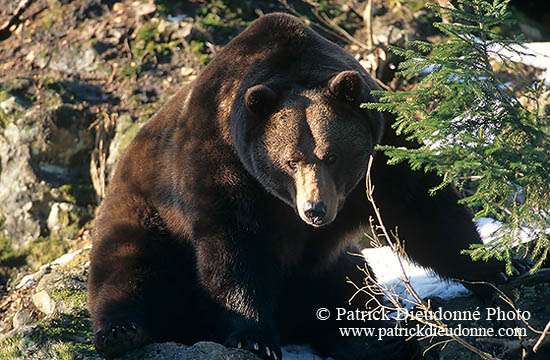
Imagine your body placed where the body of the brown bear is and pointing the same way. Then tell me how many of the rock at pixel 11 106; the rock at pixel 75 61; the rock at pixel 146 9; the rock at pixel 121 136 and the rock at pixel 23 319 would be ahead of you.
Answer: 0

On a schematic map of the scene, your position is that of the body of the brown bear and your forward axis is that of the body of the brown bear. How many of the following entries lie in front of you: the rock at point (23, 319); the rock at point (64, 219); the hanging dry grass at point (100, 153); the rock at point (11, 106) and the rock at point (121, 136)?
0

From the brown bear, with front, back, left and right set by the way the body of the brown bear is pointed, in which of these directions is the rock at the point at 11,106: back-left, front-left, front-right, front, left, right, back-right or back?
back

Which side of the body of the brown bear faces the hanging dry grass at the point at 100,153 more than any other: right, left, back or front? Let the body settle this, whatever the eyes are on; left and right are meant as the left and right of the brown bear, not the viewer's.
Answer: back

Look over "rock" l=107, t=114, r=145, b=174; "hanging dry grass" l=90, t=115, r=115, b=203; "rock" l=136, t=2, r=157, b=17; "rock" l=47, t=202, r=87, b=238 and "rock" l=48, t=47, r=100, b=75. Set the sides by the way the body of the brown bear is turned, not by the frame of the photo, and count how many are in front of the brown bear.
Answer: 0

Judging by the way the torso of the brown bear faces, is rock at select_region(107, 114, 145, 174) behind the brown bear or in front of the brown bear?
behind

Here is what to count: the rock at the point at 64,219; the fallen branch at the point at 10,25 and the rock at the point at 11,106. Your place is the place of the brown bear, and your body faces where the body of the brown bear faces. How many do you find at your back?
3

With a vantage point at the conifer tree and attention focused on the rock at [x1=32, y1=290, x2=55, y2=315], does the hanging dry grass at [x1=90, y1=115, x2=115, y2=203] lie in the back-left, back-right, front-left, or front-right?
front-right

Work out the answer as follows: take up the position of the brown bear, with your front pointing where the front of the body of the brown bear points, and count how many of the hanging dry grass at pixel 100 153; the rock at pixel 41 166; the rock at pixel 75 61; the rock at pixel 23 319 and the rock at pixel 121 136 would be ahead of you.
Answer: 0

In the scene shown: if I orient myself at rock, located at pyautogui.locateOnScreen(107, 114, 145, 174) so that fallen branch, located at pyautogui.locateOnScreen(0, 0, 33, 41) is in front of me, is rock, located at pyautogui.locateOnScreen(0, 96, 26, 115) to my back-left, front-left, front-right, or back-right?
front-left

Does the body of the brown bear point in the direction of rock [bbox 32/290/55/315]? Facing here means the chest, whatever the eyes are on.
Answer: no

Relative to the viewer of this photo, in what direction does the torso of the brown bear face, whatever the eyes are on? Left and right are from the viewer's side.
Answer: facing the viewer and to the right of the viewer

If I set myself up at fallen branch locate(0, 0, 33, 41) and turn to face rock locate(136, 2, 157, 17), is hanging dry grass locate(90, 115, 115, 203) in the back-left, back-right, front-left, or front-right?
front-right

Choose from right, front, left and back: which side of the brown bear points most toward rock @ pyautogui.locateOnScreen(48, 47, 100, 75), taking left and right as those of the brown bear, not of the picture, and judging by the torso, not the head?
back

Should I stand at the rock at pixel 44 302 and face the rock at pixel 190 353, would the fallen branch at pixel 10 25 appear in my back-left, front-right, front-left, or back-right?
back-left

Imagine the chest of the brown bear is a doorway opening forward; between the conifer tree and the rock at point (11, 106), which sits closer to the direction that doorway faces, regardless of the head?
the conifer tree

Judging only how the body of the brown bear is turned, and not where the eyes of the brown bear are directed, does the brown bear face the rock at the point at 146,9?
no

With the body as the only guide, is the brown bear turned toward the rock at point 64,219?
no
